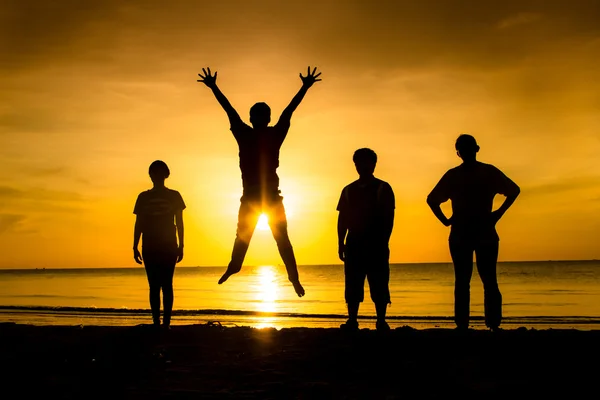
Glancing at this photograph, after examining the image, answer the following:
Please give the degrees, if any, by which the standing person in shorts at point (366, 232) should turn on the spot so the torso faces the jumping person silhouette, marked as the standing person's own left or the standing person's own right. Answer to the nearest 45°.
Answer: approximately 45° to the standing person's own right

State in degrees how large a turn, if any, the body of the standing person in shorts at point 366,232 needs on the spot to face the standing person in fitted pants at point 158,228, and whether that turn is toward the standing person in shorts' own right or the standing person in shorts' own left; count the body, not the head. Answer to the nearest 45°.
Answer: approximately 90° to the standing person in shorts' own right

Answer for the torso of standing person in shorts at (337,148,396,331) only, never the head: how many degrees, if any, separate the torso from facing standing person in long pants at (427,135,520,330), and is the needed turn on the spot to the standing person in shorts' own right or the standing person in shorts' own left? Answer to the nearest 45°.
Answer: approximately 90° to the standing person in shorts' own left

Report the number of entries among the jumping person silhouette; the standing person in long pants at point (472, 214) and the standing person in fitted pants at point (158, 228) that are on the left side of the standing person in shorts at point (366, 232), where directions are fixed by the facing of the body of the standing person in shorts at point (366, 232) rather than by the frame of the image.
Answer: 1

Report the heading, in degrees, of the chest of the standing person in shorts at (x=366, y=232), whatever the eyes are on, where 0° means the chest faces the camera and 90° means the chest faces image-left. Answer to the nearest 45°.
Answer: approximately 0°
